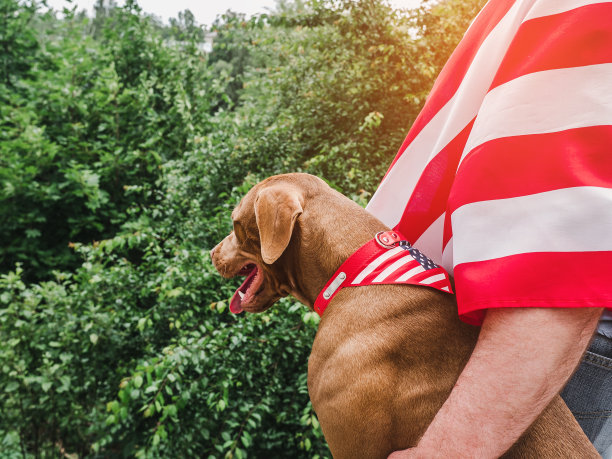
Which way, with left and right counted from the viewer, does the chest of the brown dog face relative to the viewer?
facing to the left of the viewer
